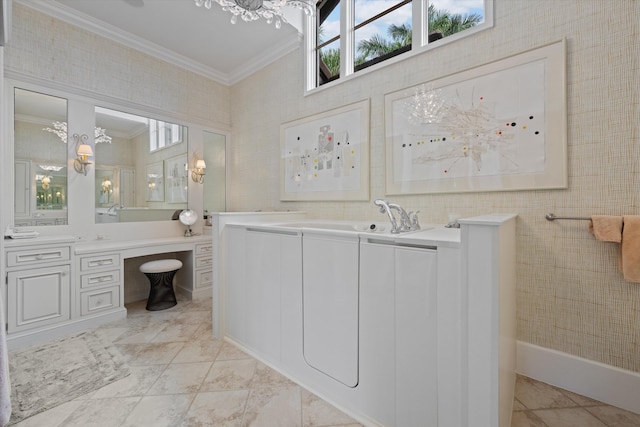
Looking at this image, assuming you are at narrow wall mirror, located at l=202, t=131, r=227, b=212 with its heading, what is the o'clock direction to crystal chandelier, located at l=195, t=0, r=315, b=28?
The crystal chandelier is roughly at 1 o'clock from the narrow wall mirror.

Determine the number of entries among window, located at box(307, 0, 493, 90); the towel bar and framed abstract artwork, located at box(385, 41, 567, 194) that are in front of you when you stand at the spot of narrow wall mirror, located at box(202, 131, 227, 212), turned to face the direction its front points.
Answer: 3

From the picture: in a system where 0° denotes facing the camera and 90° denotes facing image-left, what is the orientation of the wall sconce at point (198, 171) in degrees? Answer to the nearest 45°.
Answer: approximately 315°

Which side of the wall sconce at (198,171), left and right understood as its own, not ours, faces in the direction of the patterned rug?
right

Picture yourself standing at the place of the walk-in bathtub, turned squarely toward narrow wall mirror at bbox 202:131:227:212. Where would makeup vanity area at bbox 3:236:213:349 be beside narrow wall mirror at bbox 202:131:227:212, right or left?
left

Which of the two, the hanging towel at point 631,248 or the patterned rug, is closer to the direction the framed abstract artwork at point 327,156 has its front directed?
the patterned rug

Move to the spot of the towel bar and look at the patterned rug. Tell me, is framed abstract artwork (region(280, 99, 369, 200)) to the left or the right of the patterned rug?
right
